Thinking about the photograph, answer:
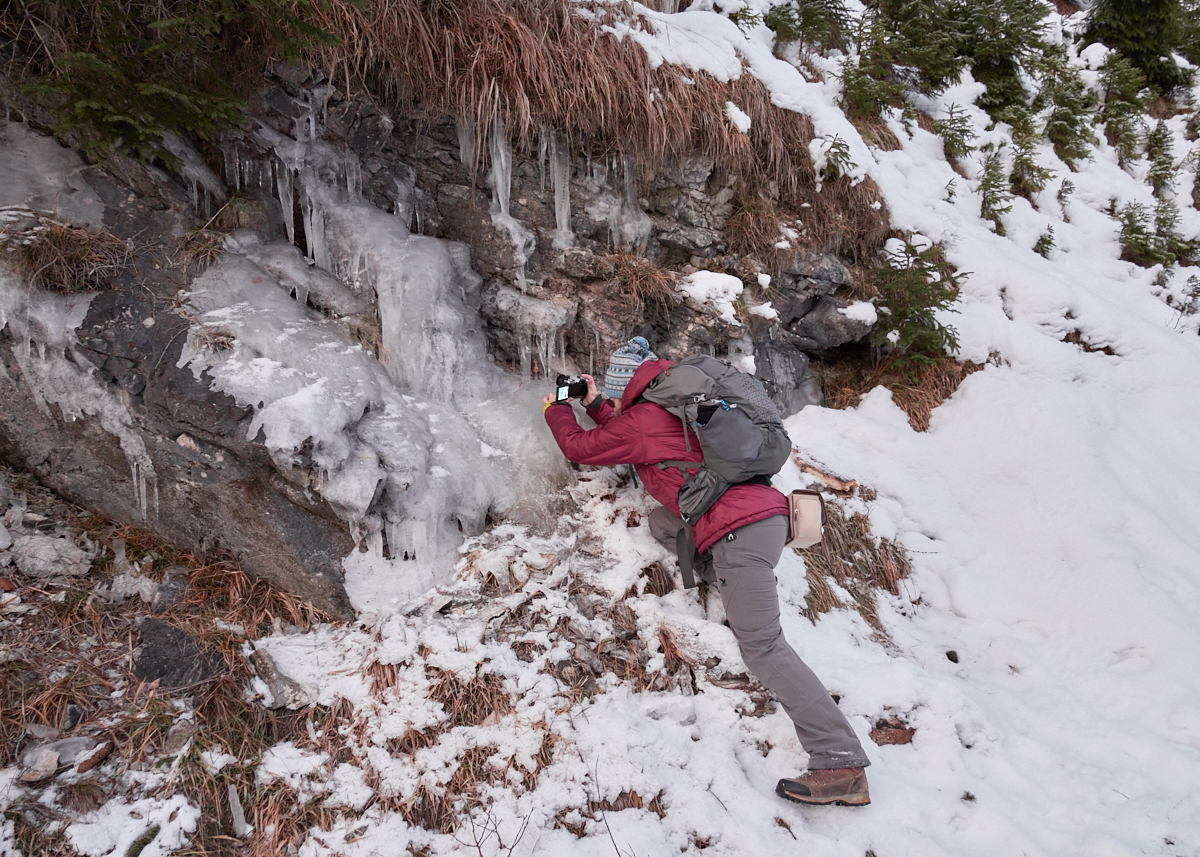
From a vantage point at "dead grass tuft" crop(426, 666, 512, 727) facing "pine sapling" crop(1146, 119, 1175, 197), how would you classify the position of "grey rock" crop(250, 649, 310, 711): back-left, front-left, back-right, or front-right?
back-left

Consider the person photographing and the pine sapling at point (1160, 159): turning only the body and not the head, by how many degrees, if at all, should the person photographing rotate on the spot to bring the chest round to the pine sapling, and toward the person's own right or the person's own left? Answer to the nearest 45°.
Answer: approximately 90° to the person's own right

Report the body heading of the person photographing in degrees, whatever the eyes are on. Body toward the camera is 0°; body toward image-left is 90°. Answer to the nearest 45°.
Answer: approximately 90°

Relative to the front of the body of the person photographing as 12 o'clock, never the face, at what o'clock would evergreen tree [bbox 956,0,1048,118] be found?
The evergreen tree is roughly at 3 o'clock from the person photographing.

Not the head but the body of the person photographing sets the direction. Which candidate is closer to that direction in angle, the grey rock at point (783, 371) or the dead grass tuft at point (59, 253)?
the dead grass tuft

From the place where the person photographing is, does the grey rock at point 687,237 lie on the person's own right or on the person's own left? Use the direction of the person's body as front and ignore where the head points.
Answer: on the person's own right

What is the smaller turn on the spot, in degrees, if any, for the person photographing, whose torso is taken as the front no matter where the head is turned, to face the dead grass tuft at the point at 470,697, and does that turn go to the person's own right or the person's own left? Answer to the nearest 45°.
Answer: approximately 45° to the person's own left

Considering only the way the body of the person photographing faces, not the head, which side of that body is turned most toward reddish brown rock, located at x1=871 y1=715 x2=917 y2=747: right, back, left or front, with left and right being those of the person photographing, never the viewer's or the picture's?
back

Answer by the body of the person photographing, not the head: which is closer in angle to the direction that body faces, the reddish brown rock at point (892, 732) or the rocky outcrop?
the rocky outcrop

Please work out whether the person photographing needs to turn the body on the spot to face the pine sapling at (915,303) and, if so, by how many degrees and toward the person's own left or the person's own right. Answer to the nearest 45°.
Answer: approximately 90° to the person's own right

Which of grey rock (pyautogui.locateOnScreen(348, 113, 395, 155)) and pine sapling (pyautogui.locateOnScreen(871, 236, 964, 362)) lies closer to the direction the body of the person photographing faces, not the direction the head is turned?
the grey rock

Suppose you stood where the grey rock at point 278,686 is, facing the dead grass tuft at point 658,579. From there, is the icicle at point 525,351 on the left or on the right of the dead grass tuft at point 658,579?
left

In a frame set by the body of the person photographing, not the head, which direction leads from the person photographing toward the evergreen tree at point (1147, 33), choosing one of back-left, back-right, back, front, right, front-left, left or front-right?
right

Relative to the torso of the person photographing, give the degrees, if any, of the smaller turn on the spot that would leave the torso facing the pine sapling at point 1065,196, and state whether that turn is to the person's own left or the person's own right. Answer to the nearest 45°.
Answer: approximately 90° to the person's own right

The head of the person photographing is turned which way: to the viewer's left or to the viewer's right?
to the viewer's left
